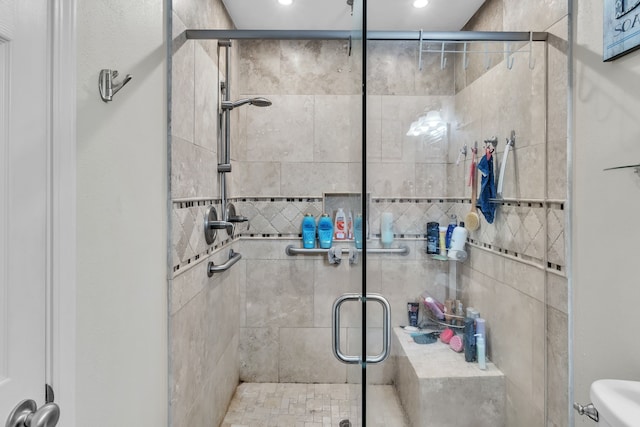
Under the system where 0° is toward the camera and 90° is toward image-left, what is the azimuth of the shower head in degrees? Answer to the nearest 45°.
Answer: approximately 270°

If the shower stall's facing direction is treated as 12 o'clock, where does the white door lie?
The white door is roughly at 1 o'clock from the shower stall.

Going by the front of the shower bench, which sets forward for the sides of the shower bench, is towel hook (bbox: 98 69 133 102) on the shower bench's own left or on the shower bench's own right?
on the shower bench's own left

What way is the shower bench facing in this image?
to the viewer's left

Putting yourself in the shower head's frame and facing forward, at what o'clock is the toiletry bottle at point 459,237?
The toiletry bottle is roughly at 1 o'clock from the shower head.

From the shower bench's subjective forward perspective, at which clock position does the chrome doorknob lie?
The chrome doorknob is roughly at 10 o'clock from the shower bench.

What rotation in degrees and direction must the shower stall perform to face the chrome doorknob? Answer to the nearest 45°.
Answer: approximately 45° to its right

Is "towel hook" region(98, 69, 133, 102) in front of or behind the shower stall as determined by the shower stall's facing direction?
in front

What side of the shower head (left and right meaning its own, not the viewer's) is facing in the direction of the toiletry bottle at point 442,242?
front

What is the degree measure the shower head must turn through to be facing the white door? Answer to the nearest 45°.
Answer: approximately 90° to its right
